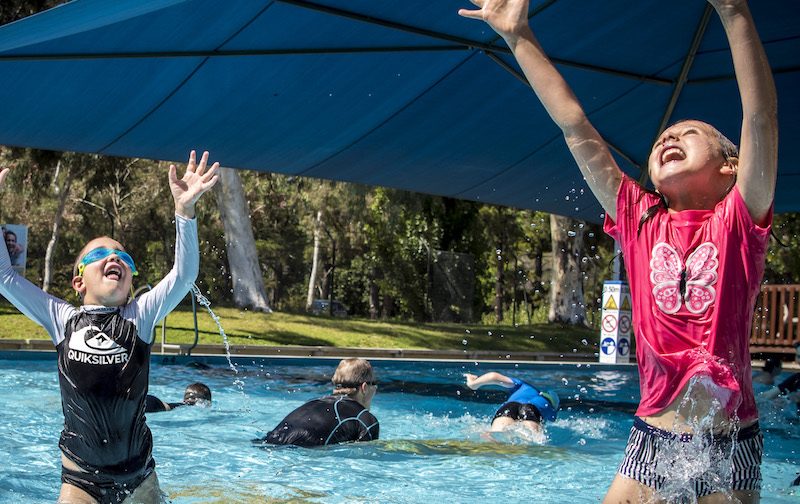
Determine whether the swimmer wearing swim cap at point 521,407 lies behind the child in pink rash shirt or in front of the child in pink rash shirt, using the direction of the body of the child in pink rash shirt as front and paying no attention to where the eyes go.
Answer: behind

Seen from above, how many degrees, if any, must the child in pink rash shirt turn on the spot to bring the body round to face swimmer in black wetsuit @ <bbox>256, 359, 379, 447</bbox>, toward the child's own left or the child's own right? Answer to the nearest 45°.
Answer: approximately 135° to the child's own right

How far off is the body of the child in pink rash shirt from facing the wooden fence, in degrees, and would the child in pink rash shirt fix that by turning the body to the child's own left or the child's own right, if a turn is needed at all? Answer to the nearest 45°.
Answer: approximately 180°

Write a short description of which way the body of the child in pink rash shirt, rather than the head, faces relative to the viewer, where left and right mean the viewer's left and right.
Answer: facing the viewer

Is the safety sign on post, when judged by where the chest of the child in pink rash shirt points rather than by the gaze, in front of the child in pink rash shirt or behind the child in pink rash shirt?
behind

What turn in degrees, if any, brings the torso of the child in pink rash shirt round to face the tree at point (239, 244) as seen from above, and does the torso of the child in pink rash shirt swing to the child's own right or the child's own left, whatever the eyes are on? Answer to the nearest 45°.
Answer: approximately 135° to the child's own right

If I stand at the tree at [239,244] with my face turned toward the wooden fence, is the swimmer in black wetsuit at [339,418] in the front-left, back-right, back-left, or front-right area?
front-right

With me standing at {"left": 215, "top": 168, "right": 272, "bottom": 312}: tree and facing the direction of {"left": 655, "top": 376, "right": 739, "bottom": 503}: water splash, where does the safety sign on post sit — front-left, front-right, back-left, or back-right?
front-left
